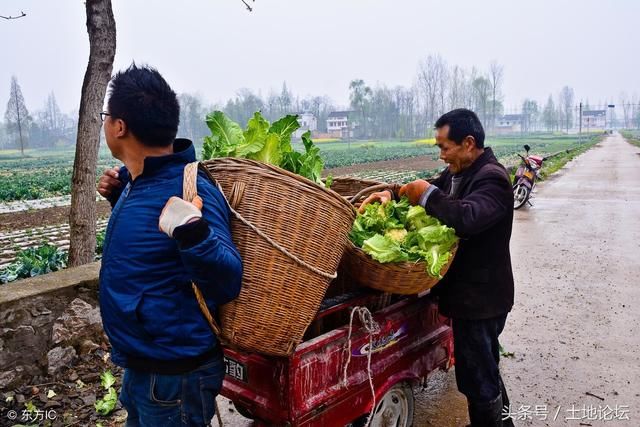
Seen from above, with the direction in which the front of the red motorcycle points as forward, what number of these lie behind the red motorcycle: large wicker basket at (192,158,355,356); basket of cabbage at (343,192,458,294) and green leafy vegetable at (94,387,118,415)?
0

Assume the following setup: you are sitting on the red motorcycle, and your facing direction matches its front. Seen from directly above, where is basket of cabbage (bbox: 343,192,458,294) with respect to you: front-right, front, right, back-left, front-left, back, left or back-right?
front-left

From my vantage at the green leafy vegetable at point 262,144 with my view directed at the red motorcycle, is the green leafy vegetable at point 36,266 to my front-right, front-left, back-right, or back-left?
front-left

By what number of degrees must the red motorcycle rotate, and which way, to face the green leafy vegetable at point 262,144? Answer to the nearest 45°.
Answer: approximately 45° to its left

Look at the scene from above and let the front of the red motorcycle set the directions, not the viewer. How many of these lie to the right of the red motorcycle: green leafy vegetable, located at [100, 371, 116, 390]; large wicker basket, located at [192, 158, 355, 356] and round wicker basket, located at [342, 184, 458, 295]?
0

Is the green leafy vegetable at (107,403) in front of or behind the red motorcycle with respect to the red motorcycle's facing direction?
in front

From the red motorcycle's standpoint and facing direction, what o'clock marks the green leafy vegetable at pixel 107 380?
The green leafy vegetable is roughly at 11 o'clock from the red motorcycle.
